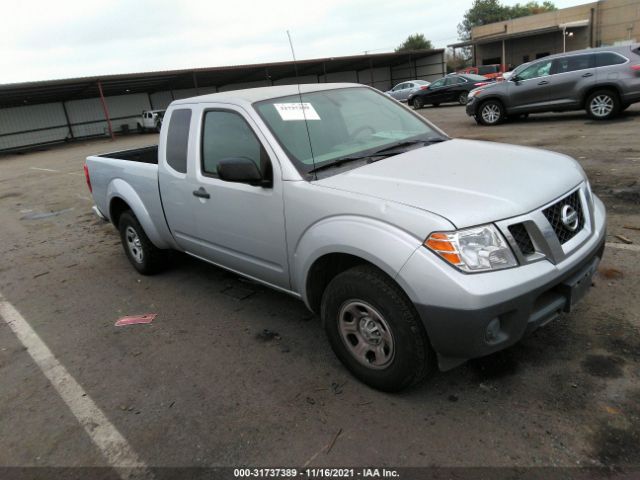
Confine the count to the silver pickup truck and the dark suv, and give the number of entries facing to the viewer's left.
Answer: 1

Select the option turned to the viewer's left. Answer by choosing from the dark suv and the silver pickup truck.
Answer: the dark suv

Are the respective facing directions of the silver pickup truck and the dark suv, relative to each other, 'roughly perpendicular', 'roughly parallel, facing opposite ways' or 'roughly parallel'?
roughly parallel, facing opposite ways

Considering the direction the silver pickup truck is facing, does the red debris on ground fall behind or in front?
behind

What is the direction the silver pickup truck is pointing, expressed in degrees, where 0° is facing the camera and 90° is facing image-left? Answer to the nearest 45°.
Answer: approximately 315°

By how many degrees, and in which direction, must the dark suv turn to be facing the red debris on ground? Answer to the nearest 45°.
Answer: approximately 90° to its left

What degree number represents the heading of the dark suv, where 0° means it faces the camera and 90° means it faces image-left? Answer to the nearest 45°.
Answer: approximately 90°

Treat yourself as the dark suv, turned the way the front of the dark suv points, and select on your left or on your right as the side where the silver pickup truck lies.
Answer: on your left

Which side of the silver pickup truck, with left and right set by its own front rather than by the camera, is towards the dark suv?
left
